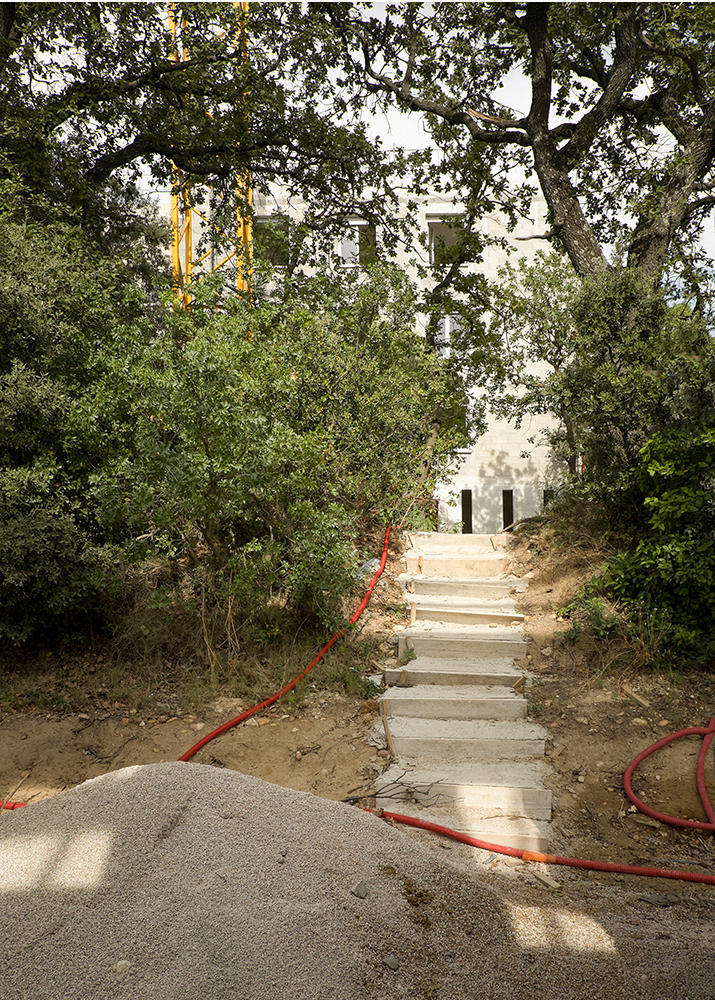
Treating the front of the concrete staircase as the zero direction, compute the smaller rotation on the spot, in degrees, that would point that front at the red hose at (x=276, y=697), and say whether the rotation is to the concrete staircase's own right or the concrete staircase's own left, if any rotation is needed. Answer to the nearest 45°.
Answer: approximately 90° to the concrete staircase's own right

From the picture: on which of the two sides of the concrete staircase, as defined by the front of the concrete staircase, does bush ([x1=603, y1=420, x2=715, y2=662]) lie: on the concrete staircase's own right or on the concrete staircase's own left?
on the concrete staircase's own left

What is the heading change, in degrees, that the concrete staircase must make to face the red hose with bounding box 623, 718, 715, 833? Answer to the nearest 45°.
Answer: approximately 45° to its left

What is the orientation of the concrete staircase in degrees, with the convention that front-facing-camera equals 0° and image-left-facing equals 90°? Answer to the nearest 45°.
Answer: approximately 0°

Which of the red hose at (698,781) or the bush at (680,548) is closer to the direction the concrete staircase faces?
the red hose

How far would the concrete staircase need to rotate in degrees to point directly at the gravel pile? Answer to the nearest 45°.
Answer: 0° — it already faces it
